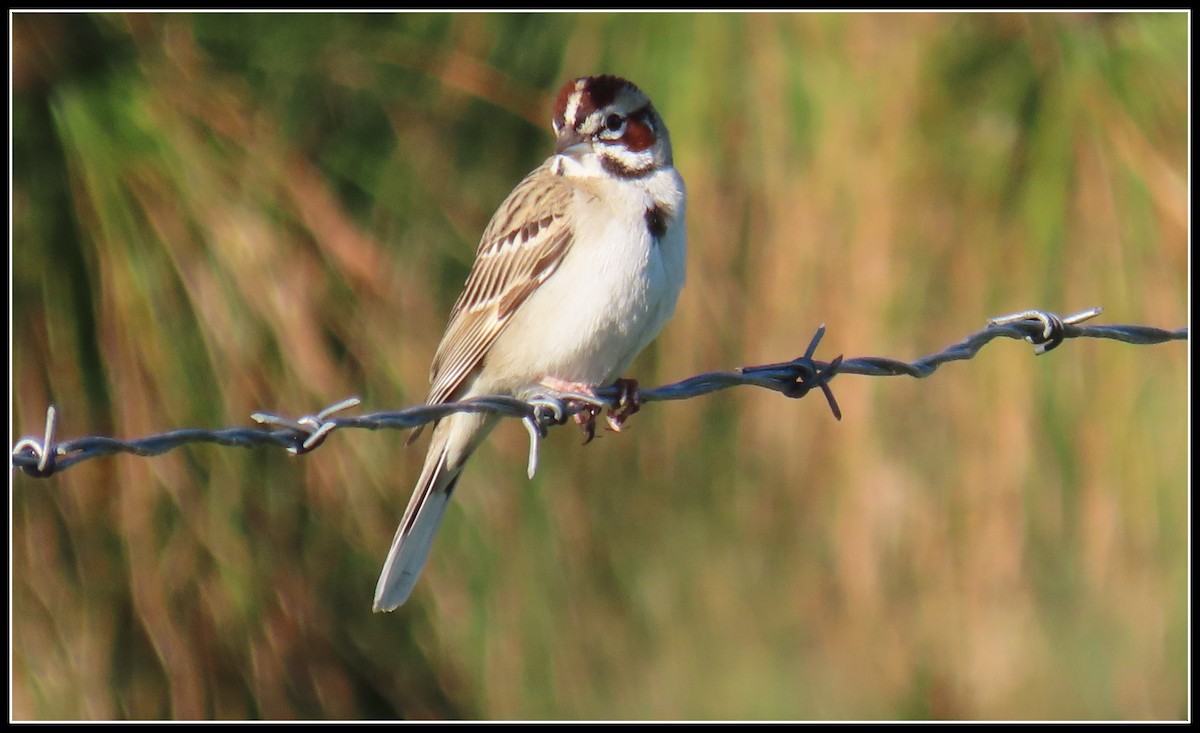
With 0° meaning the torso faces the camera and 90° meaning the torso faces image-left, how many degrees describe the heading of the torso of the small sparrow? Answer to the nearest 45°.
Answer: approximately 315°
